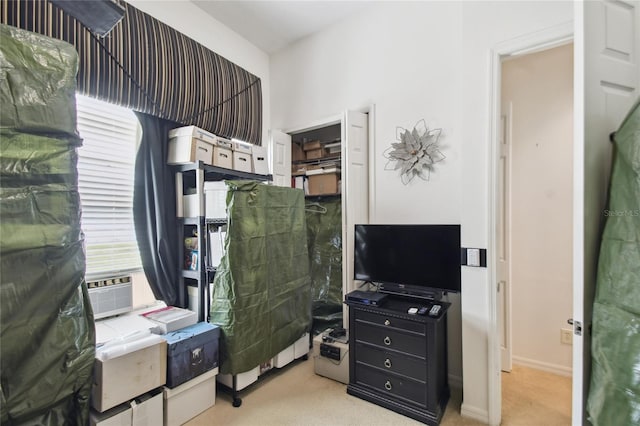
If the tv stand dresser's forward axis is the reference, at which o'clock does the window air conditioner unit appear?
The window air conditioner unit is roughly at 1 o'clock from the tv stand dresser.

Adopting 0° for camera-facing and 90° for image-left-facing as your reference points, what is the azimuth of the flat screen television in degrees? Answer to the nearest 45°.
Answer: approximately 45°

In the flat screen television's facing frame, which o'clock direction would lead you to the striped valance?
The striped valance is roughly at 1 o'clock from the flat screen television.

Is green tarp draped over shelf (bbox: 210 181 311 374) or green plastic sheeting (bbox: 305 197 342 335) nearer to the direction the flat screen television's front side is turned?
the green tarp draped over shelf

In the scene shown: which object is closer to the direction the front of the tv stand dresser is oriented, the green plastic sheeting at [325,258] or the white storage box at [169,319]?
the white storage box

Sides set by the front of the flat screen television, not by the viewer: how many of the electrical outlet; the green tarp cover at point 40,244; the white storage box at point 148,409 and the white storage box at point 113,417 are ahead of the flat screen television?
3
